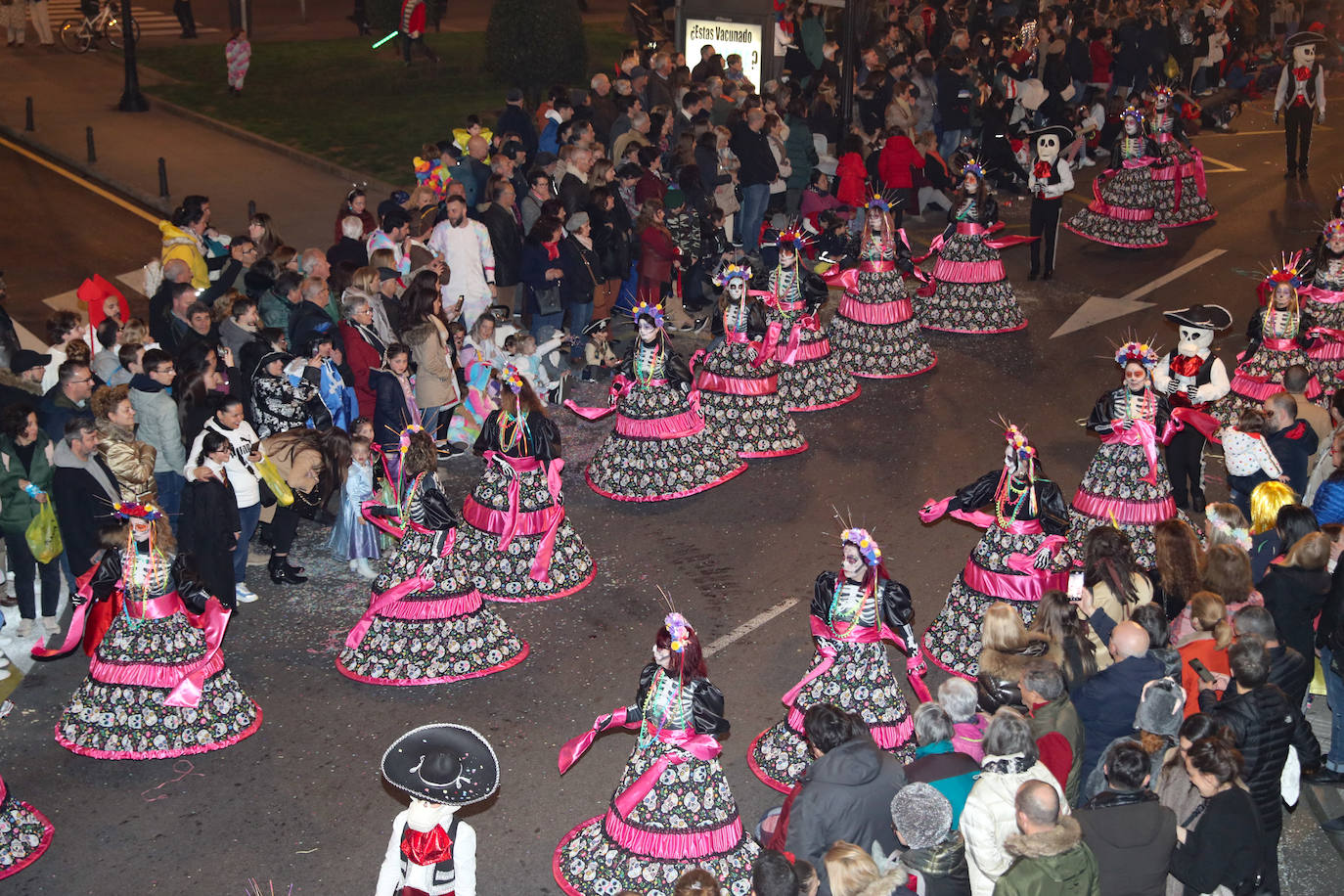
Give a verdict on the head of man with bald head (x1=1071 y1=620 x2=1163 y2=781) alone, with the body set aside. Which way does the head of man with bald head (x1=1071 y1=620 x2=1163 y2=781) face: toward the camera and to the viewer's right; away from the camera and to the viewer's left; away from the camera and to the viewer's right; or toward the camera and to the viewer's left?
away from the camera and to the viewer's left

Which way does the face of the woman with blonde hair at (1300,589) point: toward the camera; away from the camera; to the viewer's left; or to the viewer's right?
away from the camera

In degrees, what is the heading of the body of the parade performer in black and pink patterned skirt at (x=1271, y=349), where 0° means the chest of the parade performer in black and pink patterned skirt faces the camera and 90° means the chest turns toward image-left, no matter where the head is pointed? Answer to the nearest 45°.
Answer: approximately 0°

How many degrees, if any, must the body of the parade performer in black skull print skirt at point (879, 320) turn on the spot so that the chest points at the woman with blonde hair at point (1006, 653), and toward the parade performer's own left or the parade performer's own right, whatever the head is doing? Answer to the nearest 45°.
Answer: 0° — they already face them
